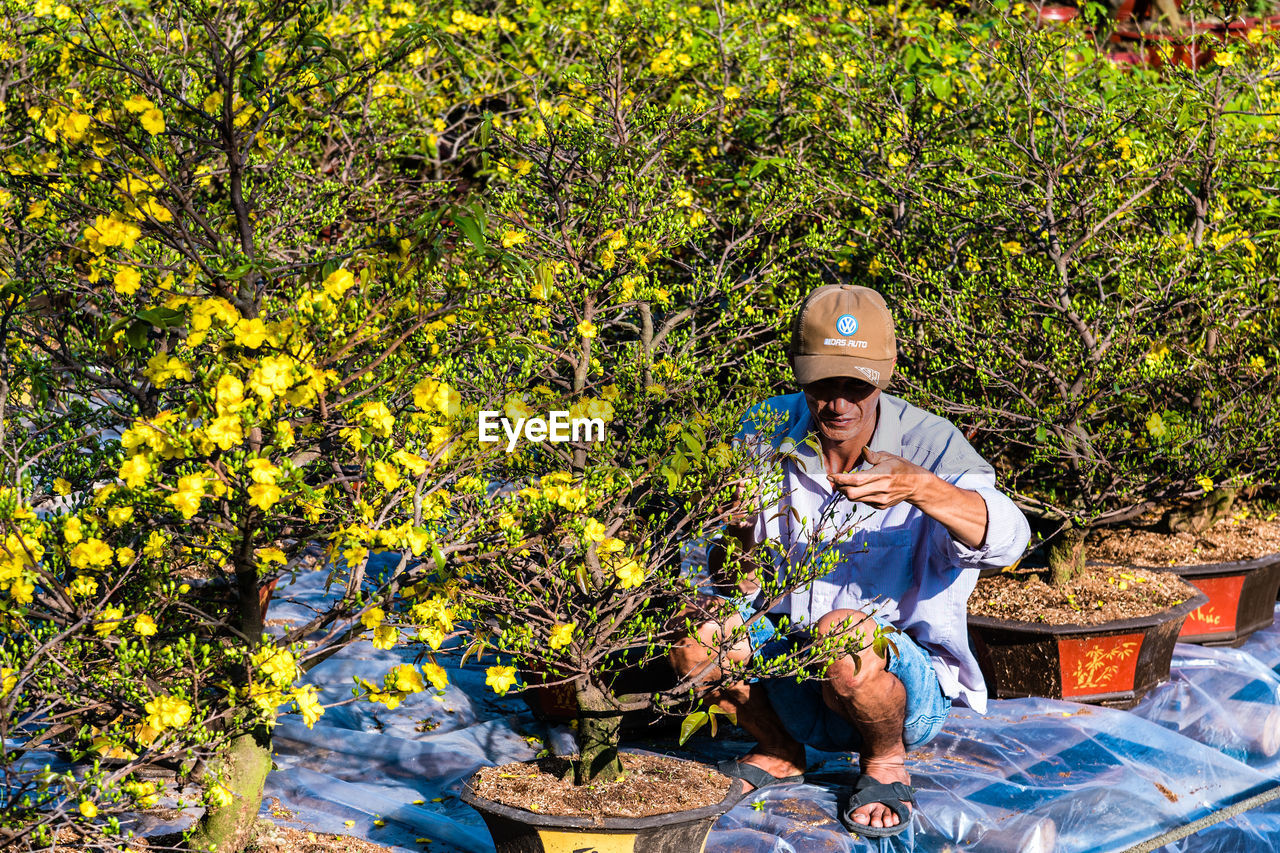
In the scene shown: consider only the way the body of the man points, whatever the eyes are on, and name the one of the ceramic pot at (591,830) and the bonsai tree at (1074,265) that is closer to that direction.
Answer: the ceramic pot

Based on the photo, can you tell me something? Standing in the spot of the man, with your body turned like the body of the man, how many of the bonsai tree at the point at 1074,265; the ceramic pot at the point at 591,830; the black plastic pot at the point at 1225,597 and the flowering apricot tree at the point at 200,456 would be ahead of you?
2

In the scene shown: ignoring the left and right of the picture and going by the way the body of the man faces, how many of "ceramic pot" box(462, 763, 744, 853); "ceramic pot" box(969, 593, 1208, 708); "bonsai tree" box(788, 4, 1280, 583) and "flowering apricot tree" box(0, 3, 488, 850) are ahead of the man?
2

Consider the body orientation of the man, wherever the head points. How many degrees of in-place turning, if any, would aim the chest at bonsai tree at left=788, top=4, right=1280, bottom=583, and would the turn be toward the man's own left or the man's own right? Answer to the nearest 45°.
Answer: approximately 180°

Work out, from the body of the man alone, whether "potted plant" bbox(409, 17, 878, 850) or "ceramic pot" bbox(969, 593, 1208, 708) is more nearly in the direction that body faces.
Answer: the potted plant

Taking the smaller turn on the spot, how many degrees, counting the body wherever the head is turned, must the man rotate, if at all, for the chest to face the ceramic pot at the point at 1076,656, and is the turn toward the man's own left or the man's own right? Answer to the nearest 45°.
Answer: approximately 180°

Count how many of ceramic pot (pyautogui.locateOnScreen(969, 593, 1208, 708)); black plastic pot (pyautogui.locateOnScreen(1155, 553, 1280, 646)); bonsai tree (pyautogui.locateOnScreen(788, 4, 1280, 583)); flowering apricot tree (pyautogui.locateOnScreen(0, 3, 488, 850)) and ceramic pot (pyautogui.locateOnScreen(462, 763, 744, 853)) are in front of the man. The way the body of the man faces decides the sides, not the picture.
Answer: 2

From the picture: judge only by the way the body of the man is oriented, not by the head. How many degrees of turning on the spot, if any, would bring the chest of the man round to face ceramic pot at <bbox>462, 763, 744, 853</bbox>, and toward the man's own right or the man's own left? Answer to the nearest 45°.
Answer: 0° — they already face it

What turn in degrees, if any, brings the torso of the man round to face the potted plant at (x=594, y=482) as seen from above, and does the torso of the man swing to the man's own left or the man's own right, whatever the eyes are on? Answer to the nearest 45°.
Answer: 0° — they already face it

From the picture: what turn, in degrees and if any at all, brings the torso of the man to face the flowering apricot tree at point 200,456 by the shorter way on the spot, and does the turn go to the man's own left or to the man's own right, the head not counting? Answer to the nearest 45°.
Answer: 0° — they already face it

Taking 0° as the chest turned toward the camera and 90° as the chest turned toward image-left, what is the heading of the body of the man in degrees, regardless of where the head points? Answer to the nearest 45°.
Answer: approximately 45°
